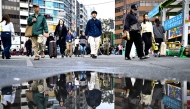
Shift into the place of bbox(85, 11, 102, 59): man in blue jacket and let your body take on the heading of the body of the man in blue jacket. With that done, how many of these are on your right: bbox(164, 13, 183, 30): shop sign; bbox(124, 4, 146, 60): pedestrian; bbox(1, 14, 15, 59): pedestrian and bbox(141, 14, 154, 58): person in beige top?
1

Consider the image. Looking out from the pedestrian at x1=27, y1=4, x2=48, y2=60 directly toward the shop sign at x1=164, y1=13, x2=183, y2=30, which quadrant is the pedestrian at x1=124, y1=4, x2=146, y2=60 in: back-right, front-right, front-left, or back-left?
front-right

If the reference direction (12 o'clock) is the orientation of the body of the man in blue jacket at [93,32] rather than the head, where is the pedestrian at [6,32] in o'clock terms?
The pedestrian is roughly at 3 o'clock from the man in blue jacket.

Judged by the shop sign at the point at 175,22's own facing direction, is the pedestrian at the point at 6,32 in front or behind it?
in front

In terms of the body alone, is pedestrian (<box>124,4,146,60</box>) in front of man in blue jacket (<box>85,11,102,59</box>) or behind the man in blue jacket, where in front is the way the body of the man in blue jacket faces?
in front

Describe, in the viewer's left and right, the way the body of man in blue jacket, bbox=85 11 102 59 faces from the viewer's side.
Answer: facing the viewer

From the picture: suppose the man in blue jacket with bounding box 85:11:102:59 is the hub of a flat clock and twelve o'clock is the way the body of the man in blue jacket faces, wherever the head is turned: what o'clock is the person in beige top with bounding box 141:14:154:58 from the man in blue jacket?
The person in beige top is roughly at 9 o'clock from the man in blue jacket.

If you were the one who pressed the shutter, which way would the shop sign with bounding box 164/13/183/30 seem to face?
facing the viewer and to the left of the viewer

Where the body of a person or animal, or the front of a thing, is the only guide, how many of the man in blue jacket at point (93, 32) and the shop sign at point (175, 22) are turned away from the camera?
0
